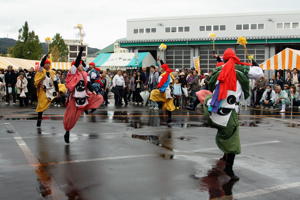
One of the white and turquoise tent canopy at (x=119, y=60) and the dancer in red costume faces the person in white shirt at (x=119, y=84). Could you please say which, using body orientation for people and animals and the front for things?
the white and turquoise tent canopy

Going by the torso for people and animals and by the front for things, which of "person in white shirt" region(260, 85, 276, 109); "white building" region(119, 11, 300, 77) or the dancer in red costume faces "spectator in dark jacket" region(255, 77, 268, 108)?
the white building

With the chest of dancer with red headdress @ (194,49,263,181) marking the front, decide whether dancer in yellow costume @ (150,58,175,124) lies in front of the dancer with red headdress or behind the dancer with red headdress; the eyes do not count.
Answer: in front

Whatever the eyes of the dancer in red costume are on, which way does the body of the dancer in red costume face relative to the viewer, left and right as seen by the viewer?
facing the viewer and to the right of the viewer

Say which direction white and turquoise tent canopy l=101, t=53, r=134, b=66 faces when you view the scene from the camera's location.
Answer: facing the viewer

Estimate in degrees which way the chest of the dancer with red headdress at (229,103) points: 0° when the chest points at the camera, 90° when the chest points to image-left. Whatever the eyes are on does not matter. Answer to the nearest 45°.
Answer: approximately 180°

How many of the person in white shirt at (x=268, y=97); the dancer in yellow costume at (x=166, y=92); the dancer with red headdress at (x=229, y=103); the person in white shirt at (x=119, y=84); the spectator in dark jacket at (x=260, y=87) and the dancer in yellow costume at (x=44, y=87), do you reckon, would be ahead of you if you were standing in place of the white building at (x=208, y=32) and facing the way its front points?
6

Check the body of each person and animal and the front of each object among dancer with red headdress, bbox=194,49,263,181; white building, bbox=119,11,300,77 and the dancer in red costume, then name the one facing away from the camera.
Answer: the dancer with red headdress

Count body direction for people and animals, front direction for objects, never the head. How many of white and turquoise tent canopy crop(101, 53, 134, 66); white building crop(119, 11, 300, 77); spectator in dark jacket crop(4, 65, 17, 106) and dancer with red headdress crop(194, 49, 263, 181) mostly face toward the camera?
3

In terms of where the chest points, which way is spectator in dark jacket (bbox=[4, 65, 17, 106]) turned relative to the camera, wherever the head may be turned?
toward the camera

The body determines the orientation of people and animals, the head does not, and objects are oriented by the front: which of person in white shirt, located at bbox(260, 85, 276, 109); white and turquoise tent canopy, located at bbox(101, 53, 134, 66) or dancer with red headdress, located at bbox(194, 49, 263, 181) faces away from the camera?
the dancer with red headdress

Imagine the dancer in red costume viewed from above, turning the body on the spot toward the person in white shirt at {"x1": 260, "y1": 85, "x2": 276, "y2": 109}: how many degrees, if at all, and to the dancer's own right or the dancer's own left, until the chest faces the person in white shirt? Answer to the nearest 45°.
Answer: approximately 90° to the dancer's own left

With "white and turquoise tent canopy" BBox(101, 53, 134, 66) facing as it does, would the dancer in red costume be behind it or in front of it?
in front

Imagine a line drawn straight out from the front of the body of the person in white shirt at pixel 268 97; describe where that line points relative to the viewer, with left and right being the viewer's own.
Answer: facing the viewer and to the left of the viewer
